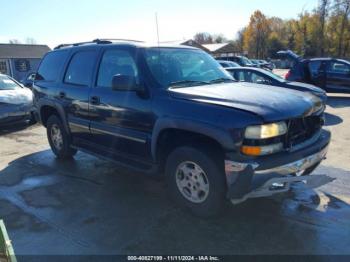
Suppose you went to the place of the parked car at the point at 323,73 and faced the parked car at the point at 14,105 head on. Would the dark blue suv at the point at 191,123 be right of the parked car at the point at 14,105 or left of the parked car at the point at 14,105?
left

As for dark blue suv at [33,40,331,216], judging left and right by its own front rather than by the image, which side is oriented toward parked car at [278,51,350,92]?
left

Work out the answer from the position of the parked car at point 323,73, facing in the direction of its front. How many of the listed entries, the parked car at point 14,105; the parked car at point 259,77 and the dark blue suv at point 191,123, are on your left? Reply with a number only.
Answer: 0

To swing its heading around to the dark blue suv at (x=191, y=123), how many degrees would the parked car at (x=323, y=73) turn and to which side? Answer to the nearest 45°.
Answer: approximately 90° to its right

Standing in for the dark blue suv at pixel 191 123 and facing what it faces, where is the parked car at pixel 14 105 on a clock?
The parked car is roughly at 6 o'clock from the dark blue suv.

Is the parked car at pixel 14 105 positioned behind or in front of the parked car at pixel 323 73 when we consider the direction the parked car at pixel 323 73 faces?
behind

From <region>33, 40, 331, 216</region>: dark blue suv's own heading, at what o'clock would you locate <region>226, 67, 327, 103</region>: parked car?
The parked car is roughly at 8 o'clock from the dark blue suv.

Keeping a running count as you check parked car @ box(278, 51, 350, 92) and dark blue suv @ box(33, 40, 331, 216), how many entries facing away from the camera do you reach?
0

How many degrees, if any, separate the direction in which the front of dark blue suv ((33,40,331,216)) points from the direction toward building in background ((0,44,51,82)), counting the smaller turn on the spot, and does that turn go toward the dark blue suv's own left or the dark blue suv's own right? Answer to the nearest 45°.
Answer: approximately 180°

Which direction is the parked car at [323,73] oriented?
to the viewer's right

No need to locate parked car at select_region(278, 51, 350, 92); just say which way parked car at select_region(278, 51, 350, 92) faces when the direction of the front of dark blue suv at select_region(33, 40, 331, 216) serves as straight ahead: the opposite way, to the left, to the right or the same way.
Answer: the same way

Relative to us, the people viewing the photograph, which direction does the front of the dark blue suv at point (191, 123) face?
facing the viewer and to the right of the viewer

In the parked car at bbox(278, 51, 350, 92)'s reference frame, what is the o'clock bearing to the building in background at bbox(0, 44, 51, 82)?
The building in background is roughly at 7 o'clock from the parked car.
